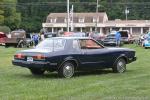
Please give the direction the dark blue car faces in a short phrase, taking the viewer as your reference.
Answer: facing away from the viewer and to the right of the viewer

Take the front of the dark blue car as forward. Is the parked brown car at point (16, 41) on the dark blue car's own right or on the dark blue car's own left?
on the dark blue car's own left
